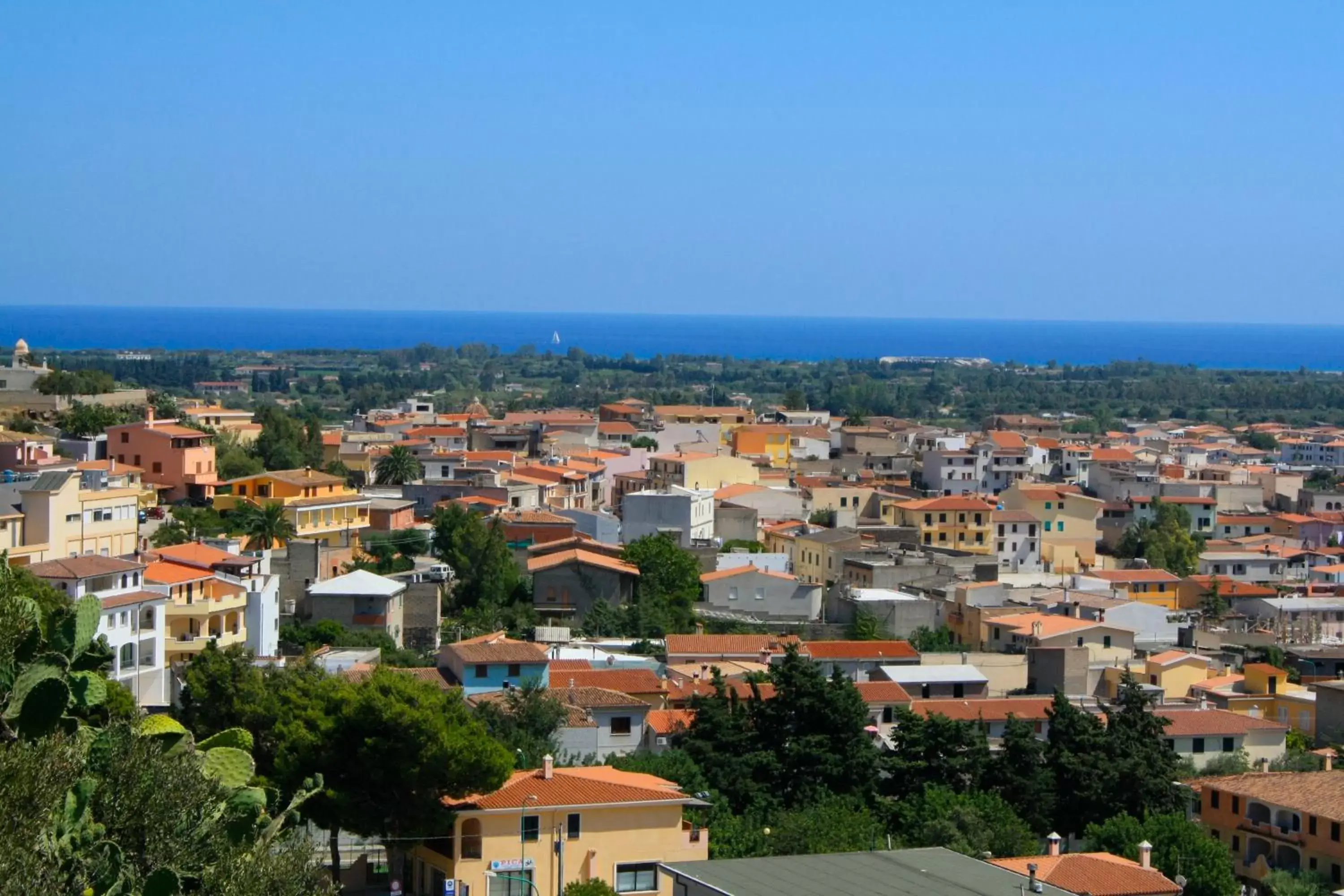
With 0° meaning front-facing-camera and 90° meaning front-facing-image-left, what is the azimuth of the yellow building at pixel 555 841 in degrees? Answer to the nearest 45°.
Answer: approximately 0°

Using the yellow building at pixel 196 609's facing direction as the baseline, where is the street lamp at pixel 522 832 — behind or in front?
in front

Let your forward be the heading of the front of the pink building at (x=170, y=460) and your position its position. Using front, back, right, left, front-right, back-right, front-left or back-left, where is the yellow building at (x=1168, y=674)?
front

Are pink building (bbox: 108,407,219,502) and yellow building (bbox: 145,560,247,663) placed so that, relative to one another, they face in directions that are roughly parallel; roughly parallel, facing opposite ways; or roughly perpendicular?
roughly parallel

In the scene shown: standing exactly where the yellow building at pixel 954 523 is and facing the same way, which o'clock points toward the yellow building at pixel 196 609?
the yellow building at pixel 196 609 is roughly at 1 o'clock from the yellow building at pixel 954 523.

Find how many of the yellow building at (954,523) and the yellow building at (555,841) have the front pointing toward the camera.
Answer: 2

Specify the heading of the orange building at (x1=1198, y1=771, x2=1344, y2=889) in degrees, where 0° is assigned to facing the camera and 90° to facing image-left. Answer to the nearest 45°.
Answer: approximately 45°

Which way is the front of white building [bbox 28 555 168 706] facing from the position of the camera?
facing the viewer and to the right of the viewer

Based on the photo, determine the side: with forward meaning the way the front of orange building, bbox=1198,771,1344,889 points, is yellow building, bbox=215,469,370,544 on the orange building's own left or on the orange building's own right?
on the orange building's own right

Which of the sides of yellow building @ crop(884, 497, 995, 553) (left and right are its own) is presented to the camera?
front

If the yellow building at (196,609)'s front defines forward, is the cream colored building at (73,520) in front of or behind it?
behind

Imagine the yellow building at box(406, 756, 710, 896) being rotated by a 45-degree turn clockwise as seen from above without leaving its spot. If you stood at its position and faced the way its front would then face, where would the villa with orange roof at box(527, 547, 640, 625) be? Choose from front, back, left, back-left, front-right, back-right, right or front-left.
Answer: back-right

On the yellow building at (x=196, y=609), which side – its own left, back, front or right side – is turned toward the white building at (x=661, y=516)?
left

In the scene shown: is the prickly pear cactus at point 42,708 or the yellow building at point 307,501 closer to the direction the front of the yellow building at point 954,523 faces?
the prickly pear cactus

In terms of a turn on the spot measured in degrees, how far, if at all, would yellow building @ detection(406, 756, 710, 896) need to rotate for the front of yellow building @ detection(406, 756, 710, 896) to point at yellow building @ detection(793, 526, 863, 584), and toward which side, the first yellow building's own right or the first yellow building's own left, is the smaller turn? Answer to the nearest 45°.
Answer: approximately 180°
